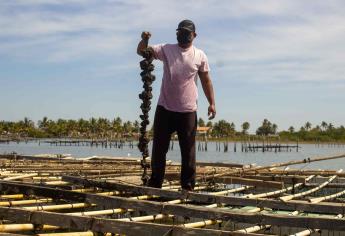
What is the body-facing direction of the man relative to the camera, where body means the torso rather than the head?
toward the camera
